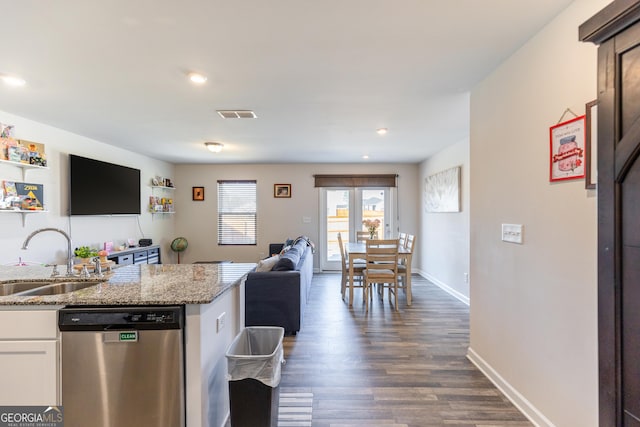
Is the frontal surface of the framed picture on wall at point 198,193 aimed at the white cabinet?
yes

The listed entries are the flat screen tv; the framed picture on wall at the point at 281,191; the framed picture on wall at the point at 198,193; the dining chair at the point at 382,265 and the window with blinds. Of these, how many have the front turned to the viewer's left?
0

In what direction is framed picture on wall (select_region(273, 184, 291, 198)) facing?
toward the camera

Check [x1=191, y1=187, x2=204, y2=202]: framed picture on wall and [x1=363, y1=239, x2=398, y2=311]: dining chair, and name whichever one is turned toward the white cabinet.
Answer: the framed picture on wall

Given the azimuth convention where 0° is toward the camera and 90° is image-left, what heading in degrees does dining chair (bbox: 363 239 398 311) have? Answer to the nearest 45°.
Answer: approximately 180°

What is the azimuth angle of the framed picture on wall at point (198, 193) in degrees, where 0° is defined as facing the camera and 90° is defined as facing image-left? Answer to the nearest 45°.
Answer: approximately 0°

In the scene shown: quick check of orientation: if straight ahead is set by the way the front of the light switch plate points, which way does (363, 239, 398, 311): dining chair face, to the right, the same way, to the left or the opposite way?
to the right

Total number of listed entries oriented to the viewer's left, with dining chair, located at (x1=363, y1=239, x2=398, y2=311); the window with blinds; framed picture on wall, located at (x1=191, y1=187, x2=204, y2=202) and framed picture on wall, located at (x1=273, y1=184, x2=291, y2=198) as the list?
0

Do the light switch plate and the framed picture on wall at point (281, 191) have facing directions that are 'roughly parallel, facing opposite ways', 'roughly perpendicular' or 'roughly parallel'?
roughly perpendicular

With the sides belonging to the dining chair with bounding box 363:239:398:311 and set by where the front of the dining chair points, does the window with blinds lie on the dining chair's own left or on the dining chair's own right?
on the dining chair's own left

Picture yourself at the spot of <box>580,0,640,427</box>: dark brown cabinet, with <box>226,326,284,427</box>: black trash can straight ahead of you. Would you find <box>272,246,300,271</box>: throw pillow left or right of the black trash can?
right

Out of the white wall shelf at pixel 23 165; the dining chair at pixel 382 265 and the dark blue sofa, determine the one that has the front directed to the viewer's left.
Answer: the dark blue sofa

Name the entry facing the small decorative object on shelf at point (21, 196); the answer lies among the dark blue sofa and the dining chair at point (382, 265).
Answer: the dark blue sofa

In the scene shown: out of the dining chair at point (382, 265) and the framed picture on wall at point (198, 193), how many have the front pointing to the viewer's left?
0

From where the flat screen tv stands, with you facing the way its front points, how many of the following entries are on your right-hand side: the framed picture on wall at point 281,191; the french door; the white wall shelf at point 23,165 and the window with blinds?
1

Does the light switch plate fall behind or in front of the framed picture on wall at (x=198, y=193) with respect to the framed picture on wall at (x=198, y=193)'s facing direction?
in front

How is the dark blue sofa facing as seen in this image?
to the viewer's left

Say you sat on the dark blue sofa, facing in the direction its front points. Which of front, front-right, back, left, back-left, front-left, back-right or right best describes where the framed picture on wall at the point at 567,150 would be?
back-left

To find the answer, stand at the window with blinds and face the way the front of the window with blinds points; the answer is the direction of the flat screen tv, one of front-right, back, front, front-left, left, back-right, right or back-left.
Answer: front-right

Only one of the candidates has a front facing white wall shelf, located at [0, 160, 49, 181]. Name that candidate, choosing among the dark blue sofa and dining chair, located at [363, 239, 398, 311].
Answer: the dark blue sofa

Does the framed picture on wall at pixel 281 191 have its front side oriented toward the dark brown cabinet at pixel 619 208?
yes

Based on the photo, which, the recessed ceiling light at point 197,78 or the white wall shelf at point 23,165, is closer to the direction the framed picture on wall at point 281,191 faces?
the recessed ceiling light

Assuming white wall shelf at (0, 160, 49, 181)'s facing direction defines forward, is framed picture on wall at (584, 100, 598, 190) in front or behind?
in front
